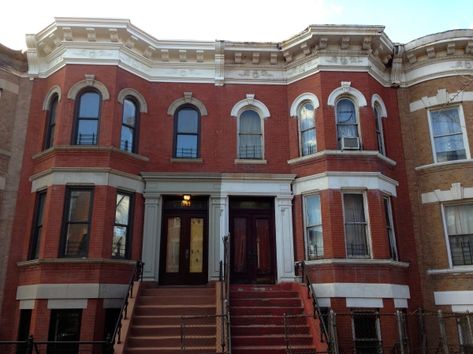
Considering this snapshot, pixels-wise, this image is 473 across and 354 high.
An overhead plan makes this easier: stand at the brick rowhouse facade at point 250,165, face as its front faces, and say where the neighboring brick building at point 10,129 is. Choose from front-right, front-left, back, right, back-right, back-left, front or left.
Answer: right

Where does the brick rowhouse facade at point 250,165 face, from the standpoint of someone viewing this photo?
facing the viewer

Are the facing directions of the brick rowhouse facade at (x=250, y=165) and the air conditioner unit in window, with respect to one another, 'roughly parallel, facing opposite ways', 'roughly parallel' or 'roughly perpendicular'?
roughly parallel
